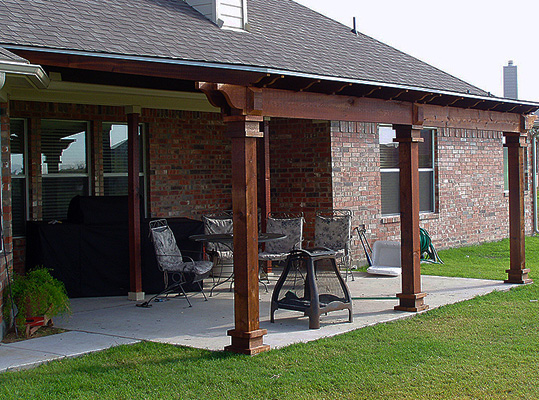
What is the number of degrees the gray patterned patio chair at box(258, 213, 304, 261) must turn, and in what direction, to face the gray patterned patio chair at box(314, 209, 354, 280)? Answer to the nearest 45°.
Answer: approximately 135° to its left

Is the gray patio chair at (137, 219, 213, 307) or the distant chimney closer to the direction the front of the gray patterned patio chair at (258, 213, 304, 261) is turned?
the gray patio chair

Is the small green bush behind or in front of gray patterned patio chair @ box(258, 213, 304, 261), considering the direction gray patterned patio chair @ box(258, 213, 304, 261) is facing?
in front

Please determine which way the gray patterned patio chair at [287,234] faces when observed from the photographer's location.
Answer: facing the viewer and to the left of the viewer

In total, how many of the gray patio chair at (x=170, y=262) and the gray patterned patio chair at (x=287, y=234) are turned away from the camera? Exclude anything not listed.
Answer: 0

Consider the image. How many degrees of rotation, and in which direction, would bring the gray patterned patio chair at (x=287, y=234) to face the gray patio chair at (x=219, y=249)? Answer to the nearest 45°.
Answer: approximately 45° to its right

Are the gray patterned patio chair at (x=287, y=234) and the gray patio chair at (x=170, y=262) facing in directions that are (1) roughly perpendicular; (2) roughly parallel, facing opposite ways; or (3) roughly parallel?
roughly perpendicular
